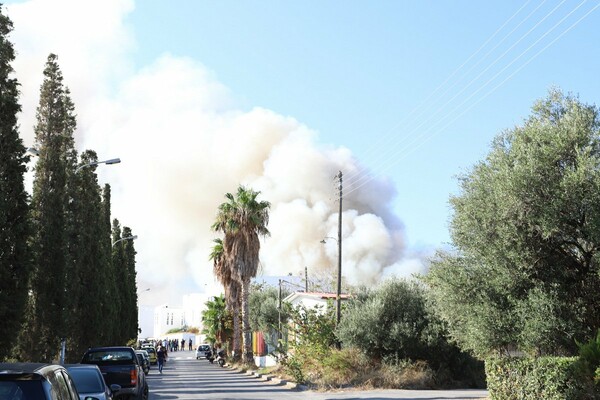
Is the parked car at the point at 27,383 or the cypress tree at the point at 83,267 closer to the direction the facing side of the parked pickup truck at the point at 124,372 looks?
the cypress tree

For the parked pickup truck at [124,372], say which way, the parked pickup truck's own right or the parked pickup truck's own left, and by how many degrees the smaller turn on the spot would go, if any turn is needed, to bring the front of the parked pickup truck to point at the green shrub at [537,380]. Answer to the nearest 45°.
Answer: approximately 135° to the parked pickup truck's own right

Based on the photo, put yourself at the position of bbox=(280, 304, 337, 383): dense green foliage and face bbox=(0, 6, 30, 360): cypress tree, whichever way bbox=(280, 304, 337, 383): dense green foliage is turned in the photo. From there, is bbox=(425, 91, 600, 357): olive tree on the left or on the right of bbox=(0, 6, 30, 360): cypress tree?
left

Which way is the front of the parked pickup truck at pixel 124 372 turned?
away from the camera

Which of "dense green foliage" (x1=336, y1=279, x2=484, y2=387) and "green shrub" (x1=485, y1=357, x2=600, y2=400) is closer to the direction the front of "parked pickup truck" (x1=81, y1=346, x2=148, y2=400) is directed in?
the dense green foliage

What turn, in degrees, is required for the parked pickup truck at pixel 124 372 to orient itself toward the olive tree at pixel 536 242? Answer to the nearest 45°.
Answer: approximately 135° to its right

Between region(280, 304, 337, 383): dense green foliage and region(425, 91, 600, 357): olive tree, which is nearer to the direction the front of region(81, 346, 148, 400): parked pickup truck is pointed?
the dense green foliage

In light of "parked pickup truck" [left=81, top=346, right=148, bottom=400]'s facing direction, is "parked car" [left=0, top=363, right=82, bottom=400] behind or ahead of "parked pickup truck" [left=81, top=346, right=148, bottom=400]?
behind

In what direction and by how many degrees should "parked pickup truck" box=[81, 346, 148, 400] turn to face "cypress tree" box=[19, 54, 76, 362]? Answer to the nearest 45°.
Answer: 0° — it already faces it

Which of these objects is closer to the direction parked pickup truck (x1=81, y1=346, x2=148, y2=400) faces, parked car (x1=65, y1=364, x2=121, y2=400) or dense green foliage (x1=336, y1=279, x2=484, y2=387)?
the dense green foliage

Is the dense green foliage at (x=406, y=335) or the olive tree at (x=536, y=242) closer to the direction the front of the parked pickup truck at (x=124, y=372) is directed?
the dense green foliage

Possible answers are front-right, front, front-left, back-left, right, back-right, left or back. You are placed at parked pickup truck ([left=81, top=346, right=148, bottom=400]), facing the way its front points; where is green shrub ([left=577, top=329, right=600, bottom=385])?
back-right
